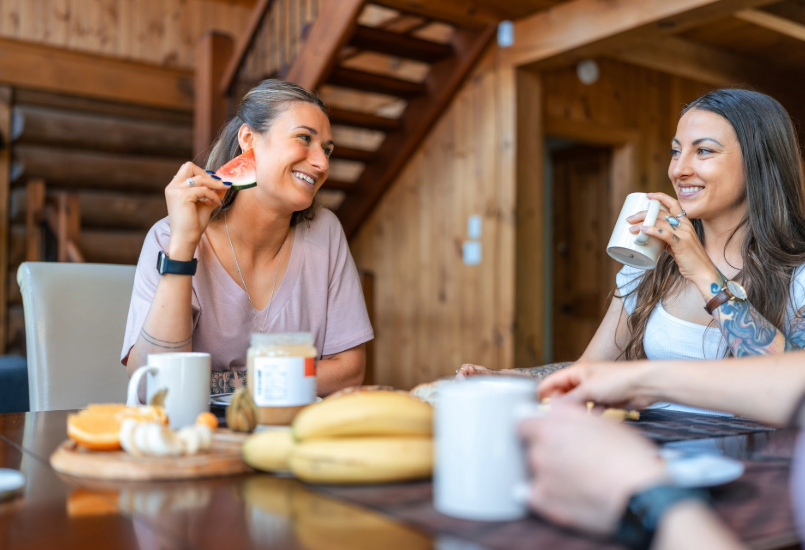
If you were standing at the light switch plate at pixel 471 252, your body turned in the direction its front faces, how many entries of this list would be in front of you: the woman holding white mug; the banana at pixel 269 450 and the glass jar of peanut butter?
3

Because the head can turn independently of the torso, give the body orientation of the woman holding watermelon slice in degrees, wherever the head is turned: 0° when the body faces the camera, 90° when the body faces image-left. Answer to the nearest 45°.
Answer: approximately 0°

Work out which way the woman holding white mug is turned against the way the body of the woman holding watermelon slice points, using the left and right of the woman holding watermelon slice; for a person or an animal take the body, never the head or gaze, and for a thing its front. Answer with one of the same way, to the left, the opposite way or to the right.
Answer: to the right

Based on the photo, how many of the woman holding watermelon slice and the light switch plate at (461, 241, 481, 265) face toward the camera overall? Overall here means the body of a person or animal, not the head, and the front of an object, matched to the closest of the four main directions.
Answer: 2

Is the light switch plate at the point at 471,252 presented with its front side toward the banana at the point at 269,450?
yes

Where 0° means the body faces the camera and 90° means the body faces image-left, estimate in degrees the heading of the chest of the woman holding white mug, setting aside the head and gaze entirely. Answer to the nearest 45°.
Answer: approximately 45°
